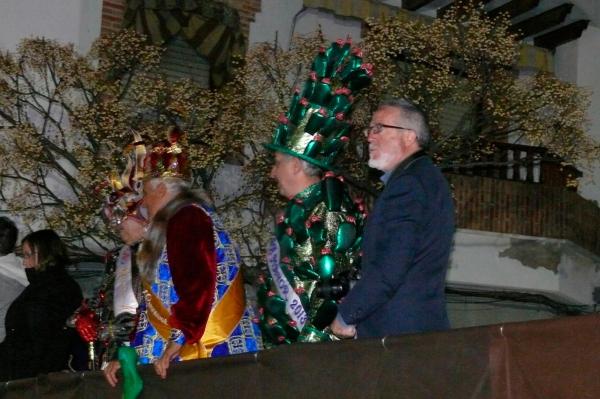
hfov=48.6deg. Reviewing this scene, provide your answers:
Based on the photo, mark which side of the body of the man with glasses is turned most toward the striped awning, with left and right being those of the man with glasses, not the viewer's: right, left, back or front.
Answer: right

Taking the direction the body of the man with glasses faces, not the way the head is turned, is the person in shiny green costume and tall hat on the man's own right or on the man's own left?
on the man's own right

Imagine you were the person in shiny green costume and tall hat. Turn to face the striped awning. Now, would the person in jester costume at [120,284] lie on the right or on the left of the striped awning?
left

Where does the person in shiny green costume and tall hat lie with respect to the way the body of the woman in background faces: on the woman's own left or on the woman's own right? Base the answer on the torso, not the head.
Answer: on the woman's own left

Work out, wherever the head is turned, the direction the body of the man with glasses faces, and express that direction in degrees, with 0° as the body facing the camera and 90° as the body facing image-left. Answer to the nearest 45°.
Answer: approximately 90°

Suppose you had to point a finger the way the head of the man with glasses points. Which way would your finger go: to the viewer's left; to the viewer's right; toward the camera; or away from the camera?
to the viewer's left
